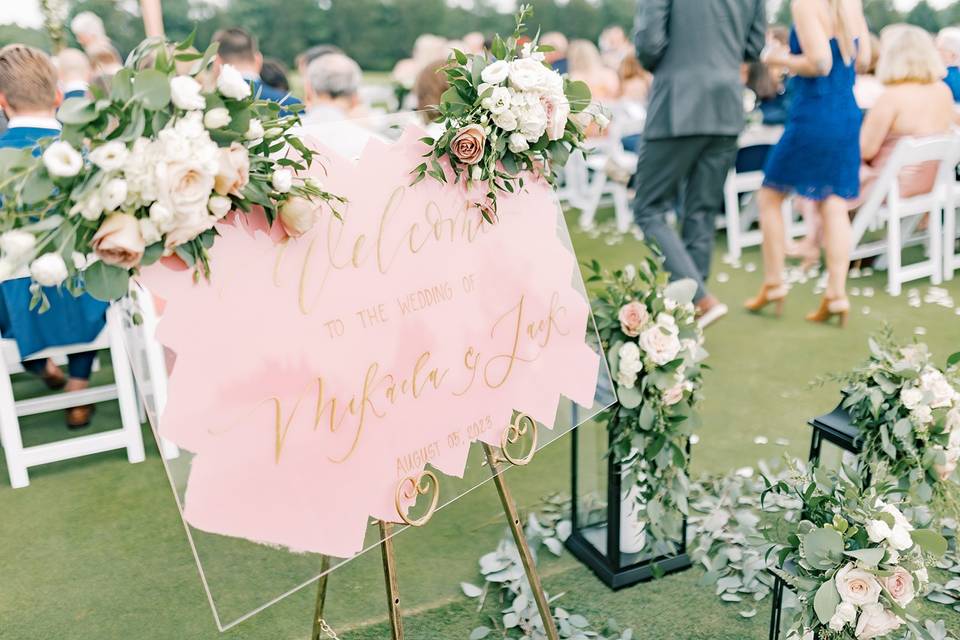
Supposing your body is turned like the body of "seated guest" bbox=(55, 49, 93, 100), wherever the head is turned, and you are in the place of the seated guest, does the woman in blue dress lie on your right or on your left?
on your right

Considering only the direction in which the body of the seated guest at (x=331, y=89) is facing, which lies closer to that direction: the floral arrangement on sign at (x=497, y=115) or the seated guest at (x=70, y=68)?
the seated guest

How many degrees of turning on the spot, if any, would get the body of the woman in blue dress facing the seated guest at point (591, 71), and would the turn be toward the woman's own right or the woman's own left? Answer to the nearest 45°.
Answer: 0° — they already face them

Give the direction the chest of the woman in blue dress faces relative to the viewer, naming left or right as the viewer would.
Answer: facing away from the viewer and to the left of the viewer

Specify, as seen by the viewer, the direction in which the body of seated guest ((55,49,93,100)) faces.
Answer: away from the camera

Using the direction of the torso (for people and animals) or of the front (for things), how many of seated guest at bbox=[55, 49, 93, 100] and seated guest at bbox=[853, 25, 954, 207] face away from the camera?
2

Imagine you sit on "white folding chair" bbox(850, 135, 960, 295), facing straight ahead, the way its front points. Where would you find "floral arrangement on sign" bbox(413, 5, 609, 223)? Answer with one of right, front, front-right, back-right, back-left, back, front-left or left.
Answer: back-left

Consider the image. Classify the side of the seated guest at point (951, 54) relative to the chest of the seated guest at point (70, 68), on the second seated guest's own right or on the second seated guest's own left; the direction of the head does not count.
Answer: on the second seated guest's own right

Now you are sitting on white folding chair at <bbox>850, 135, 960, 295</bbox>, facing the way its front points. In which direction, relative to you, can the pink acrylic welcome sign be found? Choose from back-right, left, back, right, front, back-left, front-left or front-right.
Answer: back-left

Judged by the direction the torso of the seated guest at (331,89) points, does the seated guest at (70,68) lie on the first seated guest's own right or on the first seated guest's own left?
on the first seated guest's own left

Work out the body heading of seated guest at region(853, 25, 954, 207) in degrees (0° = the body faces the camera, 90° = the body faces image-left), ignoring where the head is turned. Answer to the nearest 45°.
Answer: approximately 180°

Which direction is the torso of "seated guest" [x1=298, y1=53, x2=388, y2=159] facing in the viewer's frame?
away from the camera

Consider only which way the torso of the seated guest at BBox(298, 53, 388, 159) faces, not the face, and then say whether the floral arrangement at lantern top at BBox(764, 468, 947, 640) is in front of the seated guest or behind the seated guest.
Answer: behind
